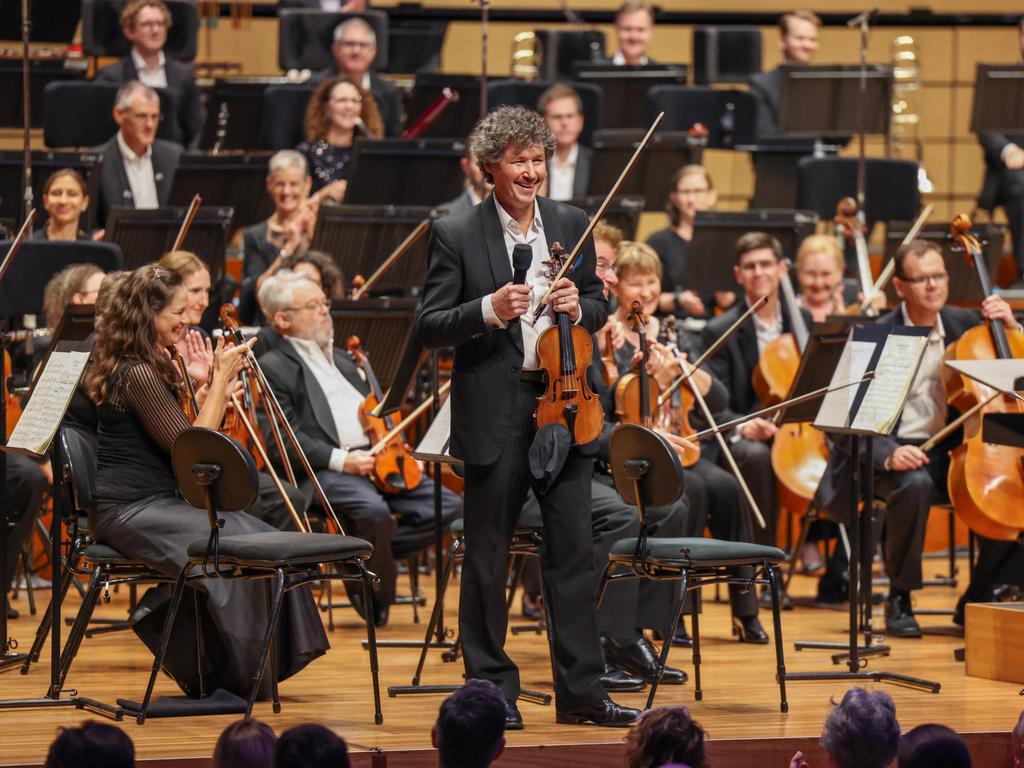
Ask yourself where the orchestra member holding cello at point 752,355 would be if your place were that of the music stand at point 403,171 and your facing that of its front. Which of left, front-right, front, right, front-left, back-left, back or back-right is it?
back-right

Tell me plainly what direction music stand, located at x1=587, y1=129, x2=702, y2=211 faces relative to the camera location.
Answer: facing away from the viewer

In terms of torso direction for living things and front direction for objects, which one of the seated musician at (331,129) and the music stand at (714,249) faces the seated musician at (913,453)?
the seated musician at (331,129)

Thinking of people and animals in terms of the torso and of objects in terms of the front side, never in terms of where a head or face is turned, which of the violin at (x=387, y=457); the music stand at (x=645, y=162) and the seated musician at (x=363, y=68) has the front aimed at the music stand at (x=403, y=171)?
the seated musician

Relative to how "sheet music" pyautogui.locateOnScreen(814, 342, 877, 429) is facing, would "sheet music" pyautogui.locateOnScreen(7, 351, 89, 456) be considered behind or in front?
in front

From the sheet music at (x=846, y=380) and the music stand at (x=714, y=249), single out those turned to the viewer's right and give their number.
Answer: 0

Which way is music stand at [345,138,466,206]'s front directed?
away from the camera

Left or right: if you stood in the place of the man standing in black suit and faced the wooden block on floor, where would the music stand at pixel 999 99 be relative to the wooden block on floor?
left

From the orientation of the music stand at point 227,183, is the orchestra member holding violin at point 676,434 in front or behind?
behind

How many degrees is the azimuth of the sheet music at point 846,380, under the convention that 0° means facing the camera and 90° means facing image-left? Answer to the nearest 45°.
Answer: approximately 45°

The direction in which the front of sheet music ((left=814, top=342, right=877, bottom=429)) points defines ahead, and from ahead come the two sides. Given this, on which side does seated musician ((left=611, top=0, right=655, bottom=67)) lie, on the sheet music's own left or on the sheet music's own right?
on the sheet music's own right
